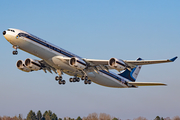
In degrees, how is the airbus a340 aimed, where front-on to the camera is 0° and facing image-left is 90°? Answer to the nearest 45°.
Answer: approximately 45°
